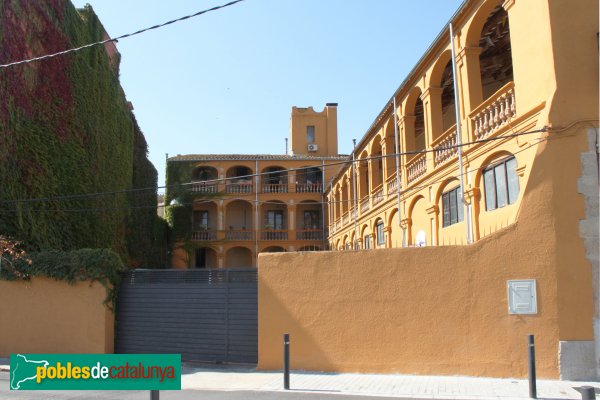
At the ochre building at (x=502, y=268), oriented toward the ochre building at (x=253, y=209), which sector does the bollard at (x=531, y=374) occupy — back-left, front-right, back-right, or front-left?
back-left

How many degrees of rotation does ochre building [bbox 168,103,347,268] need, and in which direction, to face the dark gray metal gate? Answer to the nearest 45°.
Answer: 0° — it already faces it

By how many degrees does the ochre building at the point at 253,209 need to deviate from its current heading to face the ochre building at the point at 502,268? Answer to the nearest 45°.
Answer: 0° — it already faces it

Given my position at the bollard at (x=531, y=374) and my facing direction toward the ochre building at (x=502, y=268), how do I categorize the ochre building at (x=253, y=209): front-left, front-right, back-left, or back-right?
front-left

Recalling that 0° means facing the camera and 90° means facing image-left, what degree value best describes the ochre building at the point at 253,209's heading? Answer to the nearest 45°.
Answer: approximately 0°

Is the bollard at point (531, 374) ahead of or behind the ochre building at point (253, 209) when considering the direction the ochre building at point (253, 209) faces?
ahead
